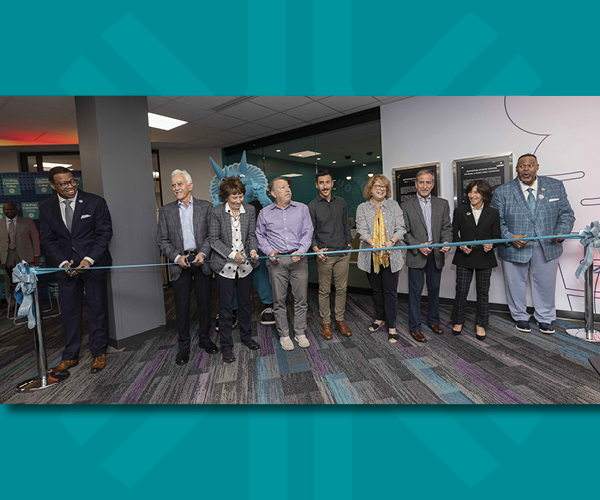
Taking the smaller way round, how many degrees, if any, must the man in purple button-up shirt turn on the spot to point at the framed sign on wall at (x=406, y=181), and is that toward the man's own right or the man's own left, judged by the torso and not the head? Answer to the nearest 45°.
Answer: approximately 135° to the man's own left

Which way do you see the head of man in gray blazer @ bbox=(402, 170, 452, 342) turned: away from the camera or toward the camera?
toward the camera

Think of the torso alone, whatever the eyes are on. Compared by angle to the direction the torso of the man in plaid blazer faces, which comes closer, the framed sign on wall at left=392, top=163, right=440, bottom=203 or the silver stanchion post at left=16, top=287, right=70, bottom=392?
the silver stanchion post

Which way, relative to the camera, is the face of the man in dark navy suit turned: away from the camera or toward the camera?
toward the camera

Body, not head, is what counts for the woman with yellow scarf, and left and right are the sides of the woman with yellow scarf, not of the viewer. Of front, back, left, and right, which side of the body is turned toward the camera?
front

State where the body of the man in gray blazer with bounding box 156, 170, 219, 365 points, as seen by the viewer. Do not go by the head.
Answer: toward the camera

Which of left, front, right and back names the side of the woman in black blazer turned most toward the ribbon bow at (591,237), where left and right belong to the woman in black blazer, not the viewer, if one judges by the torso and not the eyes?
left

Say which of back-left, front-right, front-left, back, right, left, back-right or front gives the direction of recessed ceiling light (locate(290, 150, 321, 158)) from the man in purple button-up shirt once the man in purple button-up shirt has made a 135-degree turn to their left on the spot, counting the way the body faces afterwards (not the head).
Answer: front-left

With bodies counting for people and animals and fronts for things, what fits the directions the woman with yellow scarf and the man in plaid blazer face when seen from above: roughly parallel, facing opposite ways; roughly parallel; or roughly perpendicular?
roughly parallel

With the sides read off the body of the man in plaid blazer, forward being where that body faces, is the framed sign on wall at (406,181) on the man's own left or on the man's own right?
on the man's own right

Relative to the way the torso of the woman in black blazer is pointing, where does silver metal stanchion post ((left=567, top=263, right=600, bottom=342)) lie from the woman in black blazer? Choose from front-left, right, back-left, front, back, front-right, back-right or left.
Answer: left

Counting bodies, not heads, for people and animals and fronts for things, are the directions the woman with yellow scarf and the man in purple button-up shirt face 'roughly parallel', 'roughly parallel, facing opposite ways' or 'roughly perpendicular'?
roughly parallel

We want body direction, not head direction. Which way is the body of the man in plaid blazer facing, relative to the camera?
toward the camera

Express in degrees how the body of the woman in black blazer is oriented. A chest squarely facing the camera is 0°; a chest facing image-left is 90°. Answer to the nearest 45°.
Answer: approximately 0°
